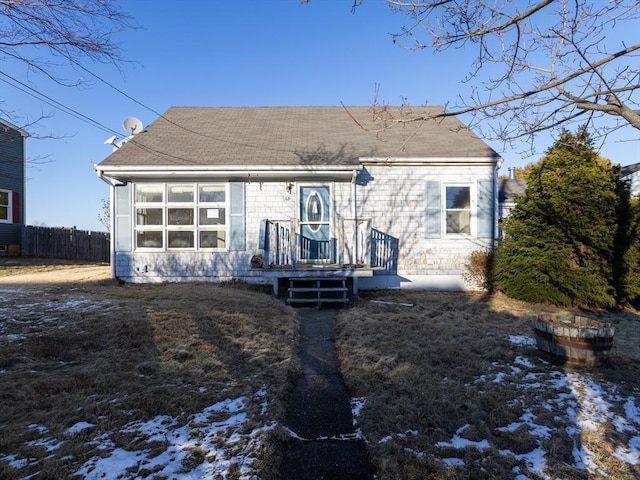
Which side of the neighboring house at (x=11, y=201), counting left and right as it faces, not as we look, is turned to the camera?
front

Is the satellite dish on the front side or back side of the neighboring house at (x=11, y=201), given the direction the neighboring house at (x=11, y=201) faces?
on the front side

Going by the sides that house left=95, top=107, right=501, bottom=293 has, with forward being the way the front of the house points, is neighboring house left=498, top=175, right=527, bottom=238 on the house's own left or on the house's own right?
on the house's own left

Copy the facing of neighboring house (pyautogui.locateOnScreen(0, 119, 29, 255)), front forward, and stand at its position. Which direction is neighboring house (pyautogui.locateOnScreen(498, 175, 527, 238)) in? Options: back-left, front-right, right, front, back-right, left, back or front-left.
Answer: front-left

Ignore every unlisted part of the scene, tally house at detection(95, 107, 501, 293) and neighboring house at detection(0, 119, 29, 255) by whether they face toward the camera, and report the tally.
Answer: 2

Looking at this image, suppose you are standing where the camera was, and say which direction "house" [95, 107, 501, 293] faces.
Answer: facing the viewer
